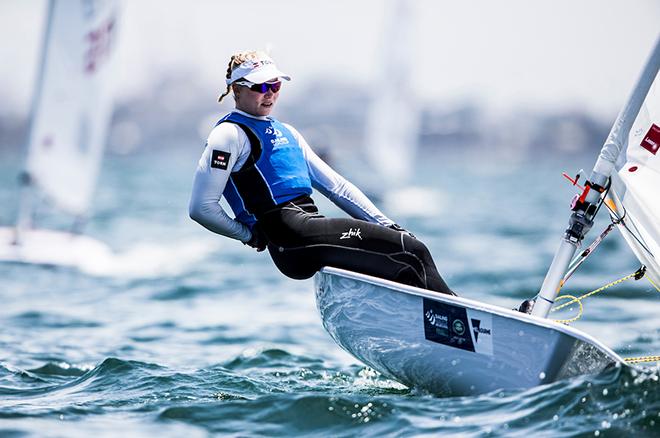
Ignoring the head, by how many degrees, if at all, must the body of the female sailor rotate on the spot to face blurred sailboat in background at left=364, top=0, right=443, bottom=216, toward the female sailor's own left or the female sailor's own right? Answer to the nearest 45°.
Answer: approximately 135° to the female sailor's own left

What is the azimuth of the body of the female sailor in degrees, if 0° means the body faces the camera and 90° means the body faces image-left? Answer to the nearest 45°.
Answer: approximately 315°
